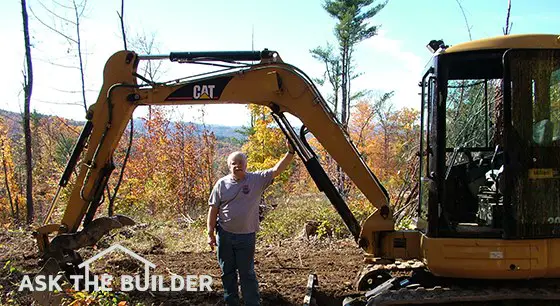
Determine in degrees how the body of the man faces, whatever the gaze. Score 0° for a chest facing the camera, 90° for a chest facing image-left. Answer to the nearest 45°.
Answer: approximately 0°

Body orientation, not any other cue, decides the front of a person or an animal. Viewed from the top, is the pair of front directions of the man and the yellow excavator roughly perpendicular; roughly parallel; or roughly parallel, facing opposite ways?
roughly perpendicular

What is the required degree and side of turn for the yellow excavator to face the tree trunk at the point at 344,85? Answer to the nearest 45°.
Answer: approximately 90° to its right

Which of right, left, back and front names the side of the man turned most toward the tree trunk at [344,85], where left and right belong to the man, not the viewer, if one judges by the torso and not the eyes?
back

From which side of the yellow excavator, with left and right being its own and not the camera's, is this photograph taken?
left
